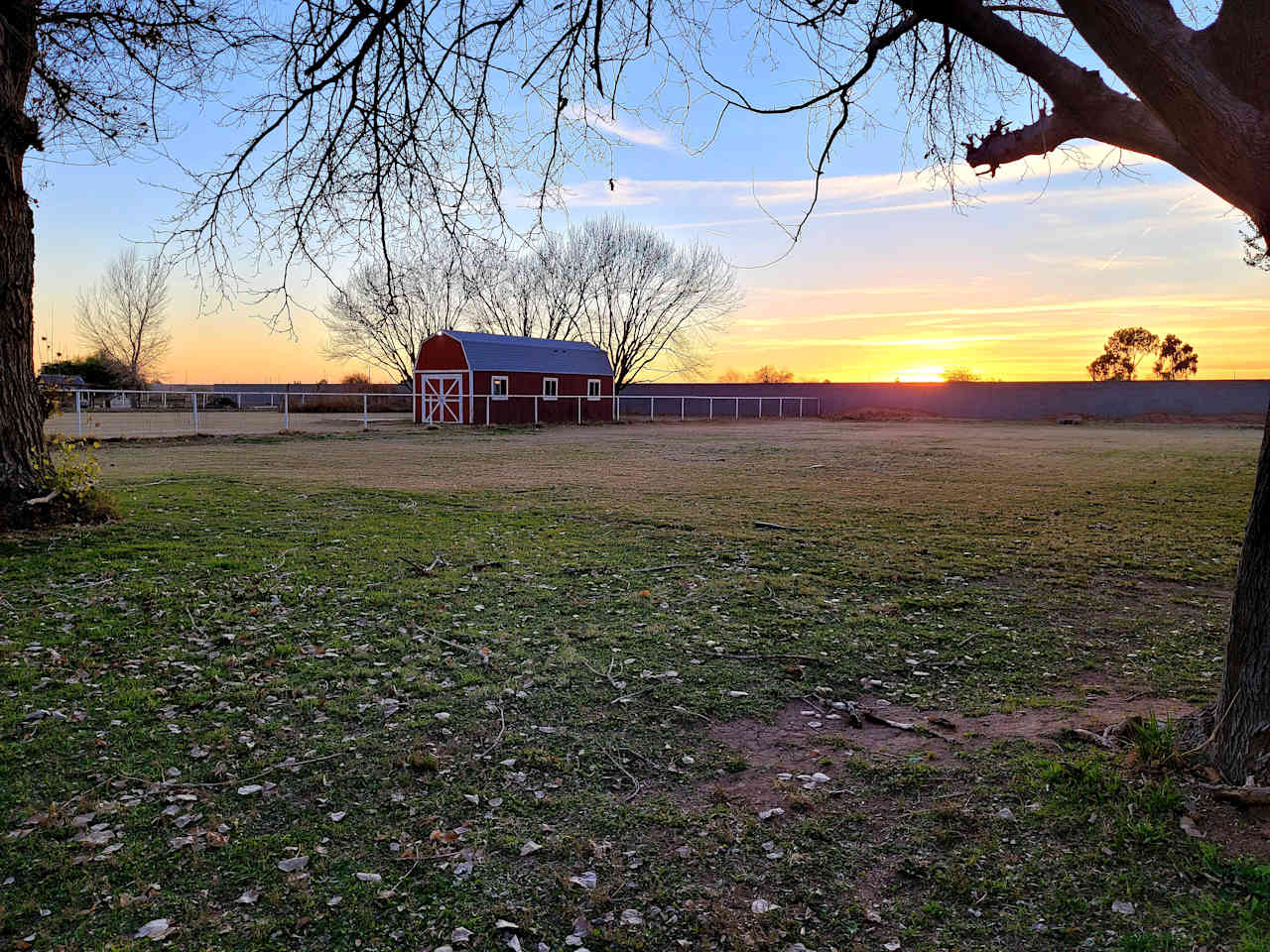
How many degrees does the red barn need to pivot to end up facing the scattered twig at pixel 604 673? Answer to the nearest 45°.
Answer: approximately 45° to its left

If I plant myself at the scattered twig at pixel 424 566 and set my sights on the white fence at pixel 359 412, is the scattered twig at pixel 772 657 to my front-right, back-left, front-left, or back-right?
back-right

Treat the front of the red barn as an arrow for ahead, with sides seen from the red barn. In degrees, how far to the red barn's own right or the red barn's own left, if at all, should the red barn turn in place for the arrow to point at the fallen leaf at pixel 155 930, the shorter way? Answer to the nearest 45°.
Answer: approximately 45° to the red barn's own left

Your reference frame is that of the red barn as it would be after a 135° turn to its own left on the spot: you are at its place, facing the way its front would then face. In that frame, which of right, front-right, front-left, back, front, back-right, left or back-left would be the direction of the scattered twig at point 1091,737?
right

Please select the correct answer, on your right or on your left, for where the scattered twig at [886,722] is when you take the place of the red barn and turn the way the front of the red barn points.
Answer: on your left

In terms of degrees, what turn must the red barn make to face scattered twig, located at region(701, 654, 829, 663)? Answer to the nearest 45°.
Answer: approximately 45° to its left

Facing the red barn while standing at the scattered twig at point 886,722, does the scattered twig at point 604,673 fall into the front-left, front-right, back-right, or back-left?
front-left

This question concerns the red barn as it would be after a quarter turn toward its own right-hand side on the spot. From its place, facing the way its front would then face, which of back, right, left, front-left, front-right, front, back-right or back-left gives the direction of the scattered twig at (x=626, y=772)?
back-left

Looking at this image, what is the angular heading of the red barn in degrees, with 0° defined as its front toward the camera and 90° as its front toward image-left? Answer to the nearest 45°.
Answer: approximately 45°

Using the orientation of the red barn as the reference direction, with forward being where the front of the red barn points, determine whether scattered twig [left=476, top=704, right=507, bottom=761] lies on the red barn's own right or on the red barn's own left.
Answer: on the red barn's own left

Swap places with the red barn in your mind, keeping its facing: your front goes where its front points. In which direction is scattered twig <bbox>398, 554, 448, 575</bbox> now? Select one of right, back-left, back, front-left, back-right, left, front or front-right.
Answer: front-left
